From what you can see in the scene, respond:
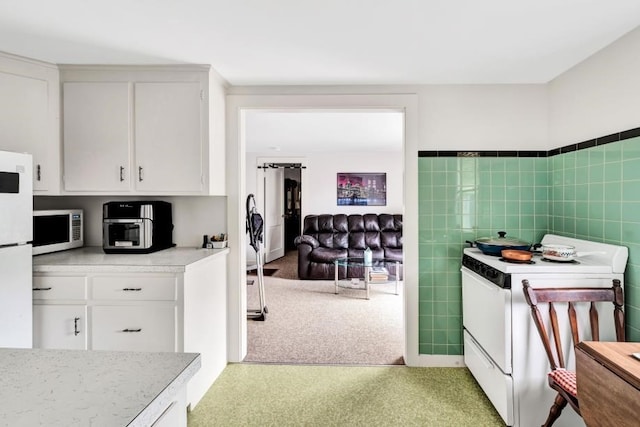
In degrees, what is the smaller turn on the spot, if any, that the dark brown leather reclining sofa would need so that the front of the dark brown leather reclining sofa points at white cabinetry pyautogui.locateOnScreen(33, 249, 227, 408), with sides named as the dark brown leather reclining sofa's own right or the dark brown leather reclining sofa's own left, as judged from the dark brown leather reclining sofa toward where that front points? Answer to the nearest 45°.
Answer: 0° — it already faces it

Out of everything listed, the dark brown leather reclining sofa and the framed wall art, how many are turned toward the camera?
2

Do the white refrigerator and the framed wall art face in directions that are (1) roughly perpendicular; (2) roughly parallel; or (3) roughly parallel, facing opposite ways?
roughly perpendicular

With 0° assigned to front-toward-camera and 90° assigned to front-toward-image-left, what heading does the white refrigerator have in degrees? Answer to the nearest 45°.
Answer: approximately 315°

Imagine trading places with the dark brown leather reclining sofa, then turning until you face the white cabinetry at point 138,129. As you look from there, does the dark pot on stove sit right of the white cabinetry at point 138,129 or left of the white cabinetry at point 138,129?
left

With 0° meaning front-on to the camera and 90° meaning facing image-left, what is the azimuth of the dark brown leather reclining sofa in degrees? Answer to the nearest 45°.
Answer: approximately 0°

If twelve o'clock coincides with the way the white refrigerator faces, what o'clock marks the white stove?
The white stove is roughly at 12 o'clock from the white refrigerator.

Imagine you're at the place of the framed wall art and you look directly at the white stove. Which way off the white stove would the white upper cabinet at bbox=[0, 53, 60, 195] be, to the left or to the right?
right

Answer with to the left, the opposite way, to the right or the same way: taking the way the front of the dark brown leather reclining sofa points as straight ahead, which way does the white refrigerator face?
to the left

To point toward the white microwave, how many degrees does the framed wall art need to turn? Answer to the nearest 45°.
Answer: approximately 45° to its right
